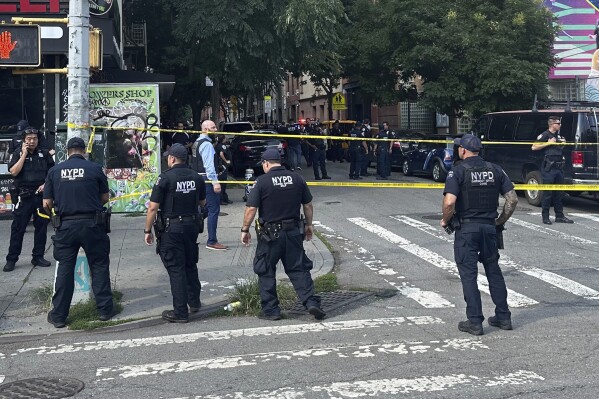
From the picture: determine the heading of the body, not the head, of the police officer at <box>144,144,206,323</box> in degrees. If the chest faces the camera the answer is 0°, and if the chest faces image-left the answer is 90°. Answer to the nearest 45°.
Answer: approximately 135°

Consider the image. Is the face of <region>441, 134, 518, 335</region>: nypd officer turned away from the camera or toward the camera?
away from the camera

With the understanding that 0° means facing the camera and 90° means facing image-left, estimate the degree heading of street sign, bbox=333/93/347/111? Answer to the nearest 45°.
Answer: approximately 0°

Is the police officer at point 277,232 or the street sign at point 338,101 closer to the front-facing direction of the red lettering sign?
the police officer

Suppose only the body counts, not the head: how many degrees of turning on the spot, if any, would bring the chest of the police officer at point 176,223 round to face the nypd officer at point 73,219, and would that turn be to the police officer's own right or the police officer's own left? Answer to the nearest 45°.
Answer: approximately 45° to the police officer's own left

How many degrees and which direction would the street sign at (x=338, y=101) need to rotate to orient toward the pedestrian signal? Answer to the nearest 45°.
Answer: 0° — it already faces it

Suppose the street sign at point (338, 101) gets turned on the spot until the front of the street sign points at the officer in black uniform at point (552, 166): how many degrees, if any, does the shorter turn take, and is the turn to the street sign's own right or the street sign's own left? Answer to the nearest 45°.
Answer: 0° — it already faces them

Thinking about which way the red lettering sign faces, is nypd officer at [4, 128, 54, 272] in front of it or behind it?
in front

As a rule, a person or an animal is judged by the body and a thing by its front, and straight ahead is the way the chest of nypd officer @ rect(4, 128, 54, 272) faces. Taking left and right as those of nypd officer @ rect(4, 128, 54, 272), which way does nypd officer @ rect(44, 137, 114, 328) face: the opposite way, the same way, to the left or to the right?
the opposite way

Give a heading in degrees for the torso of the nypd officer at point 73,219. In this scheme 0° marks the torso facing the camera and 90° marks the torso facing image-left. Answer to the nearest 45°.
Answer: approximately 180°

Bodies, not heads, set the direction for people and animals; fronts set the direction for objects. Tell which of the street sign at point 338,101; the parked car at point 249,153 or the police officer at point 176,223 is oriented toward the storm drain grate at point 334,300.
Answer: the street sign
